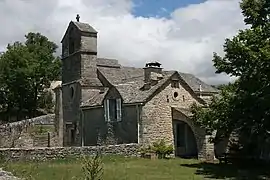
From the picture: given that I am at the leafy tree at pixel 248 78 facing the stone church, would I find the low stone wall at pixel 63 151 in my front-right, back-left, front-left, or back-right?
front-left

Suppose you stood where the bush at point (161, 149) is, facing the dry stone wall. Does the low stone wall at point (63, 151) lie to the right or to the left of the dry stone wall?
left
